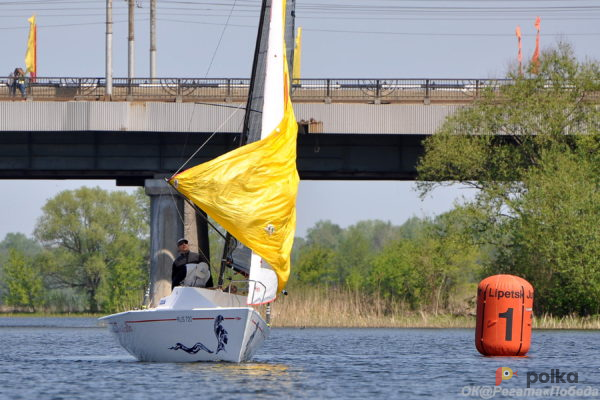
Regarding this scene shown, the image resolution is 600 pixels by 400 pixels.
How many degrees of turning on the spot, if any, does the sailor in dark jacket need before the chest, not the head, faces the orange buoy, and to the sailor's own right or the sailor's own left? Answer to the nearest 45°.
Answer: approximately 45° to the sailor's own left

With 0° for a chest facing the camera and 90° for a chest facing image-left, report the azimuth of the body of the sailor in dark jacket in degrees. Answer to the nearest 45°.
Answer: approximately 315°
